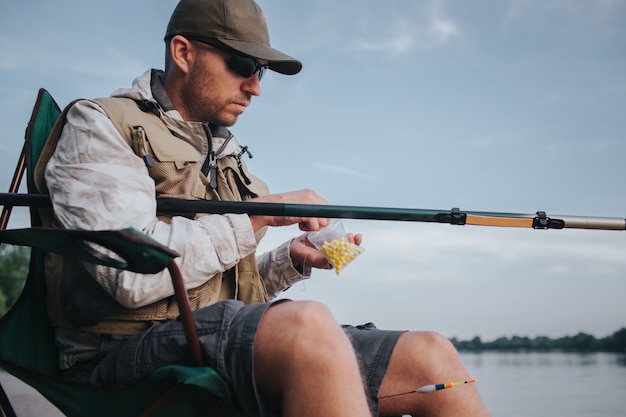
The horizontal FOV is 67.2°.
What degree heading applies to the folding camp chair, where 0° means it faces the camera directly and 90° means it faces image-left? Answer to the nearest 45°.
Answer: approximately 270°
